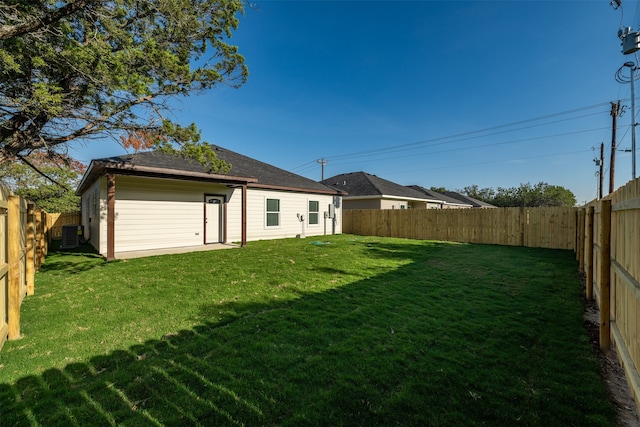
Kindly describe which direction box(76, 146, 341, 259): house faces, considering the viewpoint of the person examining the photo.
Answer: facing away from the viewer and to the left of the viewer

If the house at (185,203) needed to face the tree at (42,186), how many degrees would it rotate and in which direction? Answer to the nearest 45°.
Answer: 0° — it already faces it

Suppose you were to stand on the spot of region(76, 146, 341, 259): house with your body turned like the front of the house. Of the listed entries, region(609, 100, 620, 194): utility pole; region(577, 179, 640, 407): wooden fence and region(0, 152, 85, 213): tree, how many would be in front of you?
1

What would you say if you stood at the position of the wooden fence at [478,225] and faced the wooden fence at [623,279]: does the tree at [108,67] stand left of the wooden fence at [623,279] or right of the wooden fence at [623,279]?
right

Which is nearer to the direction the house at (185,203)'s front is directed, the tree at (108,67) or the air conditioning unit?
the air conditioning unit
